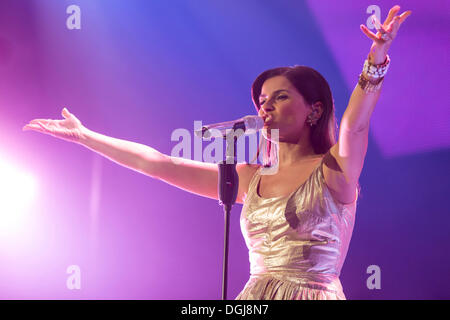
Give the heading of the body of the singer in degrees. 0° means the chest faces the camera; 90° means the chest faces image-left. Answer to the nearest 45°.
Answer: approximately 45°
